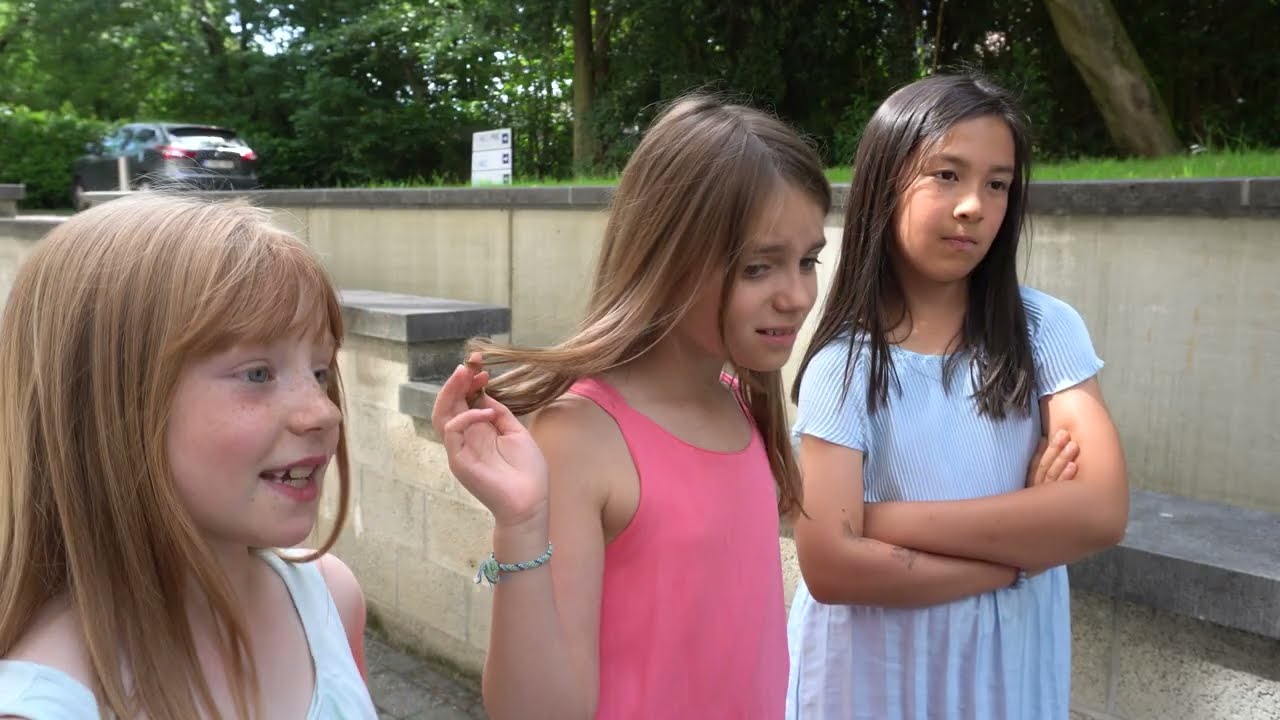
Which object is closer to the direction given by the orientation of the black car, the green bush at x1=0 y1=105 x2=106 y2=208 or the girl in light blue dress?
the green bush

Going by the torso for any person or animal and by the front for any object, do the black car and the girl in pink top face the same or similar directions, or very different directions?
very different directions

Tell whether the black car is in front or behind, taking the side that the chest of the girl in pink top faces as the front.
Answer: behind

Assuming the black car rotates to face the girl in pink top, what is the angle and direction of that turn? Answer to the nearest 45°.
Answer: approximately 135° to its left

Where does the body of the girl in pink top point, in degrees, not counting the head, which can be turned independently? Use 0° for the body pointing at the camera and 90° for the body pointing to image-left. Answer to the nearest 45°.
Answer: approximately 315°

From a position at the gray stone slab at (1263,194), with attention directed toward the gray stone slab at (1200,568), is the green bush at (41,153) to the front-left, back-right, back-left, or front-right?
back-right

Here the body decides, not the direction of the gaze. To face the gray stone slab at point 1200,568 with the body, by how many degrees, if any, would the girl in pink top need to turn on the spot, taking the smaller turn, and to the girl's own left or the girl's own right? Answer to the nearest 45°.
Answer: approximately 90° to the girl's own left

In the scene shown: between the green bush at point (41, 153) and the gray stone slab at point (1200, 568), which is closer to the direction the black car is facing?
the green bush

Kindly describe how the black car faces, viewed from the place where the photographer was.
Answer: facing away from the viewer and to the left of the viewer
